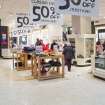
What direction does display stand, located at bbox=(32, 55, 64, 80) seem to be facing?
toward the camera

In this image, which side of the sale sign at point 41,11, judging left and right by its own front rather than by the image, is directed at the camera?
front

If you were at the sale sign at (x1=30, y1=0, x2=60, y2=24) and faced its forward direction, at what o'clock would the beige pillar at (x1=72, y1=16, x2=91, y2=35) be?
The beige pillar is roughly at 7 o'clock from the sale sign.

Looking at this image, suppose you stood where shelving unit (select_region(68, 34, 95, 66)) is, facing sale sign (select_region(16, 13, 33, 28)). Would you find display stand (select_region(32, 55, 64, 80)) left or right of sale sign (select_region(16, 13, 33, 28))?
left

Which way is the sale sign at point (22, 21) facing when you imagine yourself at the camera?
facing the viewer

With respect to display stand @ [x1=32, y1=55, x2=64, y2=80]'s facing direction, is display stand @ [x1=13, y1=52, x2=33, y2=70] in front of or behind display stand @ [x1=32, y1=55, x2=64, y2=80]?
behind

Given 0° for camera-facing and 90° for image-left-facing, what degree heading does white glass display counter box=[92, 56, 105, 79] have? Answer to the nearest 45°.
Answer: approximately 45°
